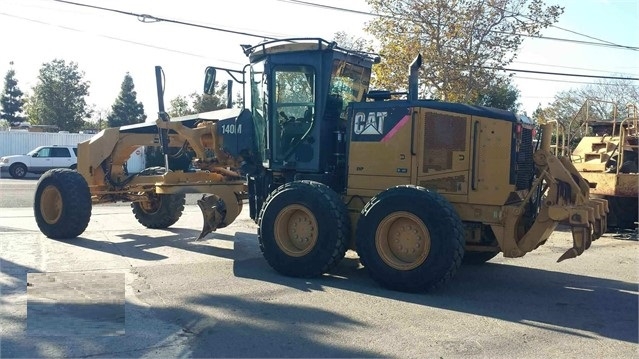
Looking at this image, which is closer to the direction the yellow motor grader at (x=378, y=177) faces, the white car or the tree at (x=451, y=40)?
the white car

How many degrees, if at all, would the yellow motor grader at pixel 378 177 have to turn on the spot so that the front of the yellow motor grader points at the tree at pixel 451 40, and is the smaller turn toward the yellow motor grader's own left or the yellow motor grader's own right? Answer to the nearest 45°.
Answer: approximately 45° to the yellow motor grader's own right

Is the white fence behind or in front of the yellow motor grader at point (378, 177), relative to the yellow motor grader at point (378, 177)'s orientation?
in front

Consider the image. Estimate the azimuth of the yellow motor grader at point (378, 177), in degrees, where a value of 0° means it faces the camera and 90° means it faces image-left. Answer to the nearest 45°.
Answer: approximately 135°

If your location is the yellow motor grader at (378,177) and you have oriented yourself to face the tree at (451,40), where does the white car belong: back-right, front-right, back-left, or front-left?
front-left

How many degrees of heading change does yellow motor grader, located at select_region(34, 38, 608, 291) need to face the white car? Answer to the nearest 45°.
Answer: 0° — it already faces it

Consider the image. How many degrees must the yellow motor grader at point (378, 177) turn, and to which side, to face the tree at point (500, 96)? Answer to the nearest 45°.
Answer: approximately 45° to its right

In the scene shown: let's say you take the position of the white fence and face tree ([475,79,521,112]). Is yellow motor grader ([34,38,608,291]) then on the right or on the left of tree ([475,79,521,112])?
right

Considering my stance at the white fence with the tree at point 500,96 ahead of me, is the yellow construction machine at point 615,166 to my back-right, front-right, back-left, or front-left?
front-right

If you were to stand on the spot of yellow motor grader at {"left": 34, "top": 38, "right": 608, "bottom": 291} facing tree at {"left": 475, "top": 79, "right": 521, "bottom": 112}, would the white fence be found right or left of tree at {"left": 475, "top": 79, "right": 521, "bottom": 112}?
left
